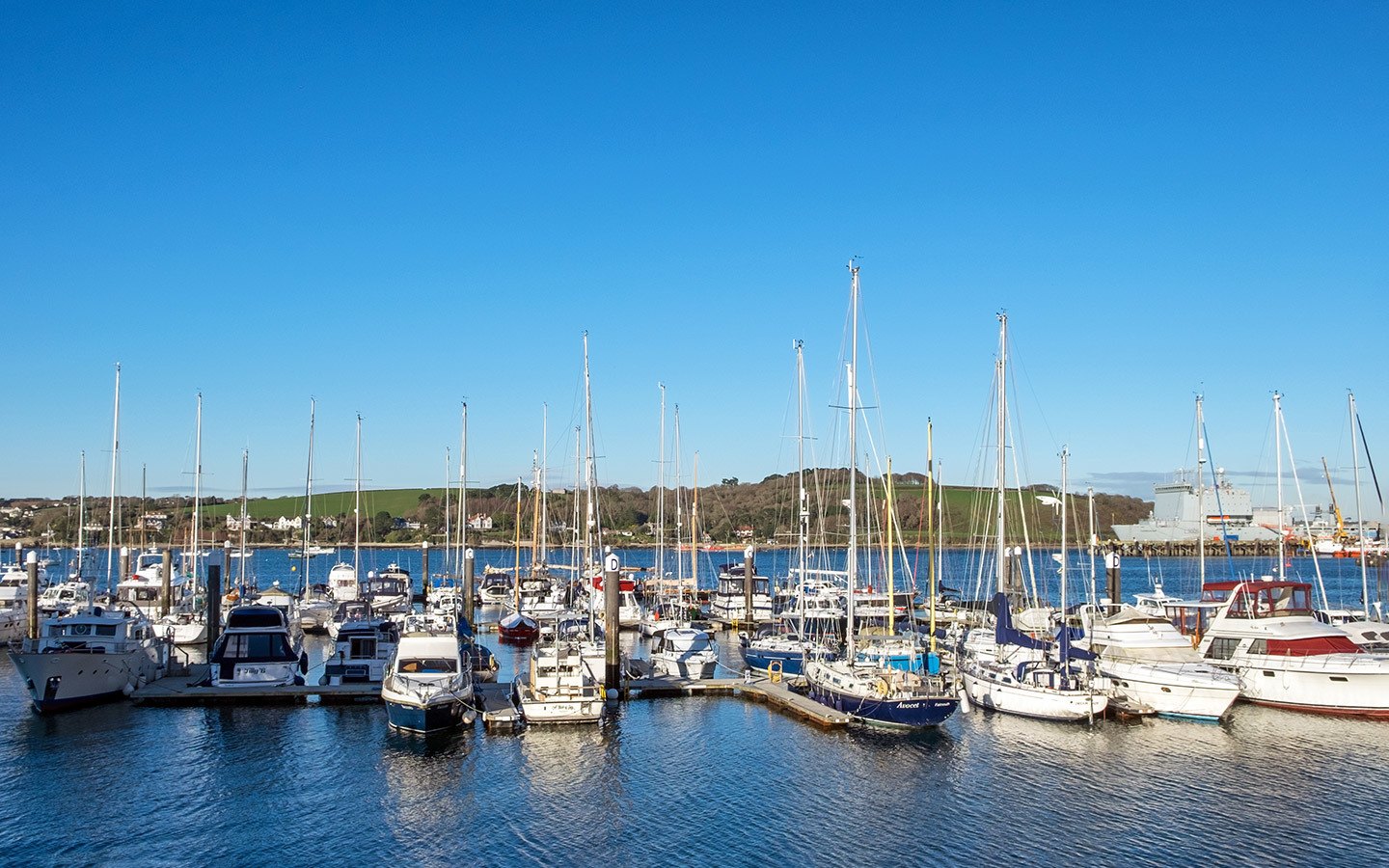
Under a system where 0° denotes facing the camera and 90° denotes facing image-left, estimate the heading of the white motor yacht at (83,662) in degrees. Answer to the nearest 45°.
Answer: approximately 45°

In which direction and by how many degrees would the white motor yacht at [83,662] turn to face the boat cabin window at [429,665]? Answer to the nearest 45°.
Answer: approximately 90° to its left

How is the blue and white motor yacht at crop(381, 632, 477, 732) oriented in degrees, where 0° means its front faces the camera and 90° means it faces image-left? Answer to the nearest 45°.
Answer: approximately 0°

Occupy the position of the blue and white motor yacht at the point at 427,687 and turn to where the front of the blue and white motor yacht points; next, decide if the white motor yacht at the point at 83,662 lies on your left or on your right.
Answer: on your right

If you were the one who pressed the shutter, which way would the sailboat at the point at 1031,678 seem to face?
facing away from the viewer and to the left of the viewer

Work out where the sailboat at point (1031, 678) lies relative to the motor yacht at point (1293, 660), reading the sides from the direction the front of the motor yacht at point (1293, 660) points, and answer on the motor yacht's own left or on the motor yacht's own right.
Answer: on the motor yacht's own right
